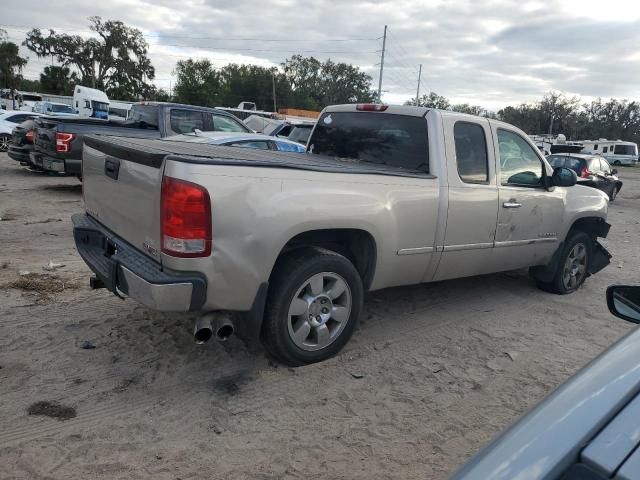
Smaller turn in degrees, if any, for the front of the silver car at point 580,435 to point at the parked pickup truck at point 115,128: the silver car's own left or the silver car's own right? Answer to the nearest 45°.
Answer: approximately 90° to the silver car's own left

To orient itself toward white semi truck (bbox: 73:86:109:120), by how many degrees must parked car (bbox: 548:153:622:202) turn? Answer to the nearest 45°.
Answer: approximately 135° to its left

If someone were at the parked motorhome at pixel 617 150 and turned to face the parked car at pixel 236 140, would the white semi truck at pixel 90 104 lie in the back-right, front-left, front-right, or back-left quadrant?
front-right

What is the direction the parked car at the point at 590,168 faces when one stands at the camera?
facing away from the viewer and to the right of the viewer

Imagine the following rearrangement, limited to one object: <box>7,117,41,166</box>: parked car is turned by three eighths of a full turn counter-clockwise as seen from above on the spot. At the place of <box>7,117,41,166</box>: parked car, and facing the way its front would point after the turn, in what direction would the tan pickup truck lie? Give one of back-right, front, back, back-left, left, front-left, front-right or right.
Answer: left

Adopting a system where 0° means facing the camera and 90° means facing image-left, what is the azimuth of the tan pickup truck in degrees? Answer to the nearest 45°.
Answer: approximately 225°

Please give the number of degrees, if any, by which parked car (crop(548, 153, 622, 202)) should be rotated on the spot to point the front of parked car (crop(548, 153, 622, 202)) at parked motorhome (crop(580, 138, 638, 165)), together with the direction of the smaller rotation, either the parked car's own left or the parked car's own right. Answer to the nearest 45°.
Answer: approximately 45° to the parked car's own left

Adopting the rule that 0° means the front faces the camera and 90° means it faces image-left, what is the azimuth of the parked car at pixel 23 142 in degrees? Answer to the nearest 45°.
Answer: approximately 225°

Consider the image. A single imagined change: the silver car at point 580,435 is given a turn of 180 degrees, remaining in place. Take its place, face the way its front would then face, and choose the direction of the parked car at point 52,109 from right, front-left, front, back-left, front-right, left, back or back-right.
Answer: right

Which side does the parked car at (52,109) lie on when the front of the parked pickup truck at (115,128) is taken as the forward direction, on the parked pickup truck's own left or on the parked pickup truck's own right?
on the parked pickup truck's own left

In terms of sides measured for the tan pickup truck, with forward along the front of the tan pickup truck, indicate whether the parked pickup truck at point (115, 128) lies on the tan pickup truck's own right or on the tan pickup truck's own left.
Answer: on the tan pickup truck's own left

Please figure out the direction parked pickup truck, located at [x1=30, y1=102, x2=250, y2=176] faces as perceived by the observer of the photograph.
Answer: facing away from the viewer and to the right of the viewer

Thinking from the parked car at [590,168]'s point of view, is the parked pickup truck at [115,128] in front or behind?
behind
